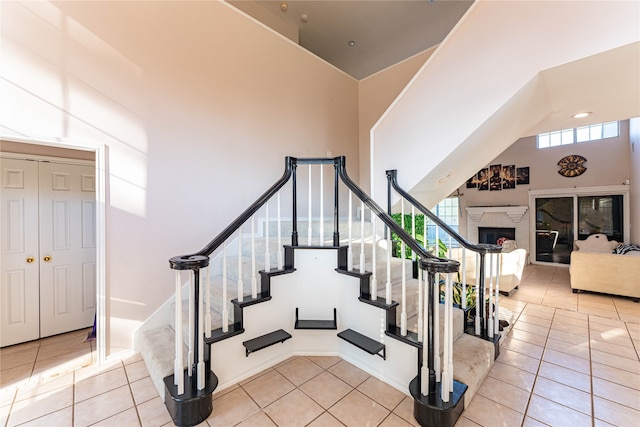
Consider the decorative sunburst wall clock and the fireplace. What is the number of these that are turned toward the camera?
2

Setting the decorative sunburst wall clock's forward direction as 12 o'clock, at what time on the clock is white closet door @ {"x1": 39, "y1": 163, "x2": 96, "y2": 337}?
The white closet door is roughly at 1 o'clock from the decorative sunburst wall clock.

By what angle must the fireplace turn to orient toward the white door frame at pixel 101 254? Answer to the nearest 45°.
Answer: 0° — it already faces it

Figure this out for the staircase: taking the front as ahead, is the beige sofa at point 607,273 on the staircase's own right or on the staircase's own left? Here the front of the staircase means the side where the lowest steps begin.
on the staircase's own left

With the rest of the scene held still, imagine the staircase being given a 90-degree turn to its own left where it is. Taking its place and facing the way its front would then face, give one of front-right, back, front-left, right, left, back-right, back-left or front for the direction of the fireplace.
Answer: front-left

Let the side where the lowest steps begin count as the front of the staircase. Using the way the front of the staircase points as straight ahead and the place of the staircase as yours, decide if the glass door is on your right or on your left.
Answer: on your left

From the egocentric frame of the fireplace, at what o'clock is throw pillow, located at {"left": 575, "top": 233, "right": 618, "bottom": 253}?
The throw pillow is roughly at 10 o'clock from the fireplace.

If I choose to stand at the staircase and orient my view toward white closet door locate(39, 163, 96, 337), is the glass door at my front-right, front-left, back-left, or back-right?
back-right

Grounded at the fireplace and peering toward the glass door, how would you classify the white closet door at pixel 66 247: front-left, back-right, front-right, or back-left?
back-right

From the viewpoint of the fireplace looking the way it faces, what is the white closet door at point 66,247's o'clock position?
The white closet door is roughly at 1 o'clock from the fireplace.
